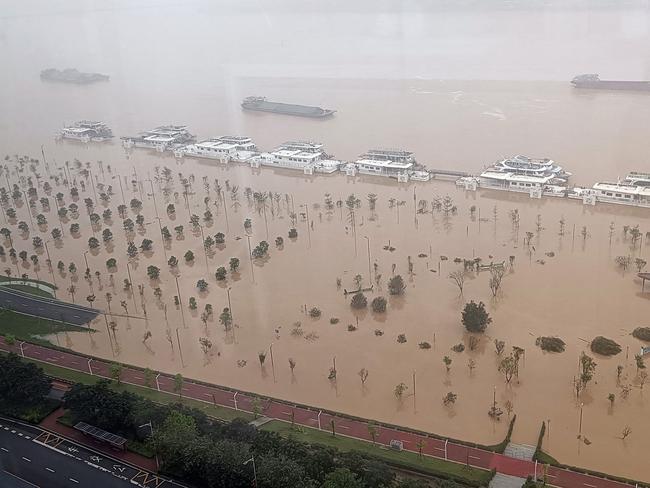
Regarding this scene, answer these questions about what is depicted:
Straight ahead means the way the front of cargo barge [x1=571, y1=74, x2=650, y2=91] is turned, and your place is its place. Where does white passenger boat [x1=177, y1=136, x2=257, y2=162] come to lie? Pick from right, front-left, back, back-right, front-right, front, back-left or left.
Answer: back-right

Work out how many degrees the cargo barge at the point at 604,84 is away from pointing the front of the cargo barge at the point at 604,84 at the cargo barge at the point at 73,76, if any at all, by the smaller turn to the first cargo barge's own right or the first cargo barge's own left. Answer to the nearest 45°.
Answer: approximately 180°

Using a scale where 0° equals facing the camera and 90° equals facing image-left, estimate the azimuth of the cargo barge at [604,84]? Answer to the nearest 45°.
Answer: approximately 270°

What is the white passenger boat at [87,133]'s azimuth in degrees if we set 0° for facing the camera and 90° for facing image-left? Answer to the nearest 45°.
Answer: approximately 90°

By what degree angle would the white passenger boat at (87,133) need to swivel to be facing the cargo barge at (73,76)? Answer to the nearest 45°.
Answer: approximately 90° to its right

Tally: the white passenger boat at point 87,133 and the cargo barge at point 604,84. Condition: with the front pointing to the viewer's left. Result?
1

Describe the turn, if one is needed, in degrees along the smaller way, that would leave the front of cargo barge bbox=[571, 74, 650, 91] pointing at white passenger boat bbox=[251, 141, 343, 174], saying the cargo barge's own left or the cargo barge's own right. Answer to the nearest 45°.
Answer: approximately 135° to the cargo barge's own right

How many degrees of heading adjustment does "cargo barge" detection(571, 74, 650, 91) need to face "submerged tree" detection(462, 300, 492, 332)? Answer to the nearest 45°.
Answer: approximately 90° to its right

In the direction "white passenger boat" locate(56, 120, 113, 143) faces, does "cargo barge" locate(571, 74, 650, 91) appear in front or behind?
behind

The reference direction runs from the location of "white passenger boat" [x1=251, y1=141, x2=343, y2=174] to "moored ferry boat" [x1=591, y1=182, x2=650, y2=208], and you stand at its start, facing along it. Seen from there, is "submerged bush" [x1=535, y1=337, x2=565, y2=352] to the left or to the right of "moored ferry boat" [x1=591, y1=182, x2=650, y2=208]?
right

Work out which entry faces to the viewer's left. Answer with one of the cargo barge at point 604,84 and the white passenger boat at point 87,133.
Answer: the white passenger boat

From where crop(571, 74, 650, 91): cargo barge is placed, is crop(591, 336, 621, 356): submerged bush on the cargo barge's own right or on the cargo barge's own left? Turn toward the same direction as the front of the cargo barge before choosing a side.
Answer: on the cargo barge's own right

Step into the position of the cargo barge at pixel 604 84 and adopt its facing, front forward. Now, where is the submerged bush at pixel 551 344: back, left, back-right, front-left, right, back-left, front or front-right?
right
